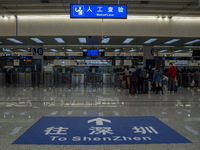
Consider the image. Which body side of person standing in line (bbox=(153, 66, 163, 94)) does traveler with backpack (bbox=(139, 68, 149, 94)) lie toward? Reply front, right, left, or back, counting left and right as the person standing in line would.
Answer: left

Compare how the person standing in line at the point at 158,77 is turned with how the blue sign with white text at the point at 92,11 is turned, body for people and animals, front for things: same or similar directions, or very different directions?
very different directions

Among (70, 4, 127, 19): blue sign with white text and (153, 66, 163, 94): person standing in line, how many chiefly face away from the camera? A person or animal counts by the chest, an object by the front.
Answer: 1

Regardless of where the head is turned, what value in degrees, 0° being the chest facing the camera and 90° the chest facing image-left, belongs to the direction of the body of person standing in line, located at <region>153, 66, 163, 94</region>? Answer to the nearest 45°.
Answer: approximately 180°

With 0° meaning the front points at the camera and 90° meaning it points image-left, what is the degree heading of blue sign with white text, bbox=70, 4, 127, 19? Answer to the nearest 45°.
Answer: approximately 0°

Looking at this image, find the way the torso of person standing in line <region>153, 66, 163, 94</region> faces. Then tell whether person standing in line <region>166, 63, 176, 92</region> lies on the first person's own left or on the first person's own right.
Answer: on the first person's own right
